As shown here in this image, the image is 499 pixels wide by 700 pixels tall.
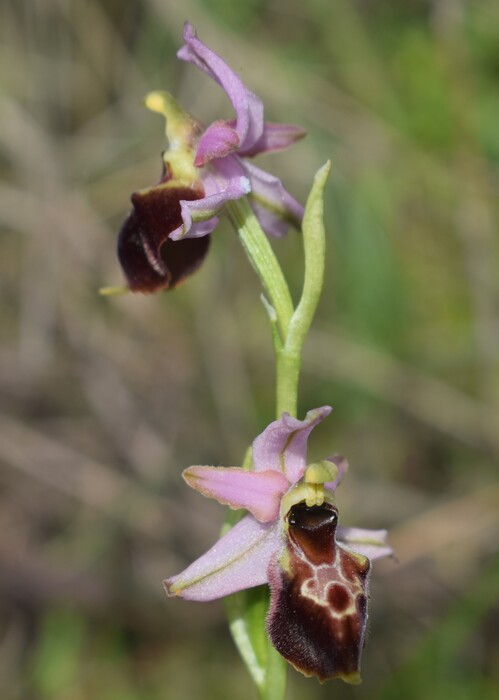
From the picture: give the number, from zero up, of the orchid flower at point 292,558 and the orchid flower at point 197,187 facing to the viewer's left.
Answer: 1

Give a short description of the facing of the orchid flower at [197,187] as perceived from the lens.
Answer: facing to the left of the viewer

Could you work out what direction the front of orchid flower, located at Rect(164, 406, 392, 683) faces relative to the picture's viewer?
facing the viewer and to the right of the viewer

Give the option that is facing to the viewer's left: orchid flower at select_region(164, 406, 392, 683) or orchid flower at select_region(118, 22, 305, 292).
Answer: orchid flower at select_region(118, 22, 305, 292)
